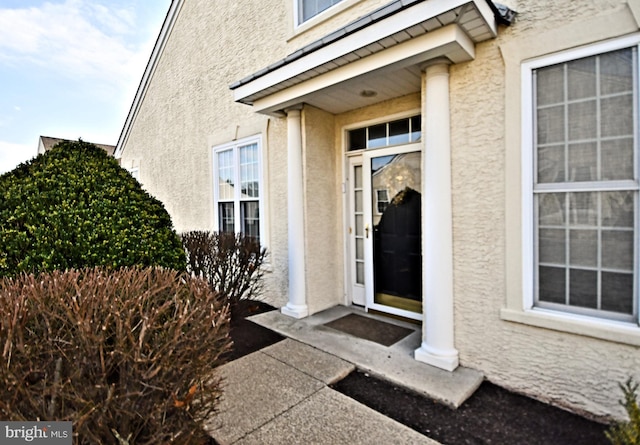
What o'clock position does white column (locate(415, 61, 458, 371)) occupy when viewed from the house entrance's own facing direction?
The white column is roughly at 10 o'clock from the house entrance.

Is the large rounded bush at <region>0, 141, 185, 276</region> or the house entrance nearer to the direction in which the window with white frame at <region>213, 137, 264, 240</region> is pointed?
the large rounded bush

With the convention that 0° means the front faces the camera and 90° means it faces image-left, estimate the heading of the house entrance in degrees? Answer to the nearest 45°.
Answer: approximately 45°

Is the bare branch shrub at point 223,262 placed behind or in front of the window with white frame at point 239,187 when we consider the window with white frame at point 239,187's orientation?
in front

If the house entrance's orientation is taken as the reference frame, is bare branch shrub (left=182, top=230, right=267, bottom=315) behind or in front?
in front

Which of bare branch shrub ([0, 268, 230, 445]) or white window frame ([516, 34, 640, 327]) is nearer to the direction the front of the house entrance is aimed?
the bare branch shrub

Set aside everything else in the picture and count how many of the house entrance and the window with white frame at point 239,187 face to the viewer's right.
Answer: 0

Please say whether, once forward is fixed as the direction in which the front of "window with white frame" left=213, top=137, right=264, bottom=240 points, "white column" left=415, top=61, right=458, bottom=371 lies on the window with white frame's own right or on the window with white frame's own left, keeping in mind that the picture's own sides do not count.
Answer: on the window with white frame's own left

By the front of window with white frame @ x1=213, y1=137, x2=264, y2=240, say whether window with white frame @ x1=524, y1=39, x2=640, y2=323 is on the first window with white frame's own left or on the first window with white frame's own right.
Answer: on the first window with white frame's own left

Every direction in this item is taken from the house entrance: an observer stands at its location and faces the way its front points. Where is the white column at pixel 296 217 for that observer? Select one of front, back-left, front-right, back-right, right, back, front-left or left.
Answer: front-right

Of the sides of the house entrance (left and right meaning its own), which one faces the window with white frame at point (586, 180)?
left

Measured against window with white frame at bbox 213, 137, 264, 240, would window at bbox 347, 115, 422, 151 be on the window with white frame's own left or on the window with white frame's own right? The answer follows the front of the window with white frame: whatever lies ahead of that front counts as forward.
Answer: on the window with white frame's own left

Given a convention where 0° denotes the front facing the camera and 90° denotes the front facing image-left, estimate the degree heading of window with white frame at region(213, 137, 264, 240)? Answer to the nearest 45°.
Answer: approximately 45°
